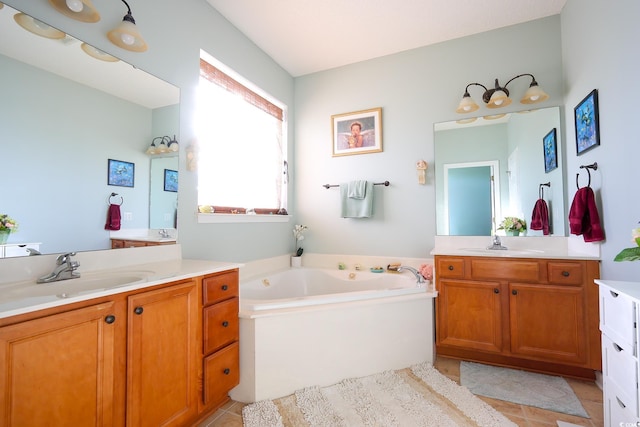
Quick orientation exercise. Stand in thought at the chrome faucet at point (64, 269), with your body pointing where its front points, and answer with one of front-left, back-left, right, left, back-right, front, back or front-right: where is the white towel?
front-left

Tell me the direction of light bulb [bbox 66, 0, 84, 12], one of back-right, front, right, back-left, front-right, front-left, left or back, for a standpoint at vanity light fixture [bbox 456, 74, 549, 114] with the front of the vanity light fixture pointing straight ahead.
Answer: front-right

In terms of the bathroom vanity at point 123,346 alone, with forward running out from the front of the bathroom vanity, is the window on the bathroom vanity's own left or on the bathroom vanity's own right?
on the bathroom vanity's own left

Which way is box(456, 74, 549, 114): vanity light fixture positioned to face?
toward the camera

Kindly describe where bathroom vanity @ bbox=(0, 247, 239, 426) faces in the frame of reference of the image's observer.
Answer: facing the viewer and to the right of the viewer

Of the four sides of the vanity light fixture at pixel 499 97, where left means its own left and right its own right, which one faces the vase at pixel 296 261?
right

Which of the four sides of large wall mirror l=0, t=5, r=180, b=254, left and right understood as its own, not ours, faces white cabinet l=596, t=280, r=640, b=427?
front

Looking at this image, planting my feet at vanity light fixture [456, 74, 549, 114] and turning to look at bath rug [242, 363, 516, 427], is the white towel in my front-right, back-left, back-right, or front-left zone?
front-right
